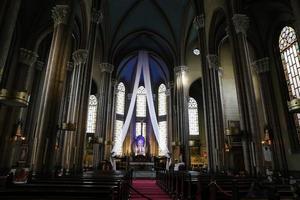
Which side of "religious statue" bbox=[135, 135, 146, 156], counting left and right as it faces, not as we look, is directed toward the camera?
front

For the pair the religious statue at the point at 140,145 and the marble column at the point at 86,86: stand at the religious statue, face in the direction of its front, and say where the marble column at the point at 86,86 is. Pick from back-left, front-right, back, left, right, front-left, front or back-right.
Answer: front

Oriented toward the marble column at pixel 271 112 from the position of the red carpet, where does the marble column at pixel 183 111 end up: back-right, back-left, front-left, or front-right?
front-left

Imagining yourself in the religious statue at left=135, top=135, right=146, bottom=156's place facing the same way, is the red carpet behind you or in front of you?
in front

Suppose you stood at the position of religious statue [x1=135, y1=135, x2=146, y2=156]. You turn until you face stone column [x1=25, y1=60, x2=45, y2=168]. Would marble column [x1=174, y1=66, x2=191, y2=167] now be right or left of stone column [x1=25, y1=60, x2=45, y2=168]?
left

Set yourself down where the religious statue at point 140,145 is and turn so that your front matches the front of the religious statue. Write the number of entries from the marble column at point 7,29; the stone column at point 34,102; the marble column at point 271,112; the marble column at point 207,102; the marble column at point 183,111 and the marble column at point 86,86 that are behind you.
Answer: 0

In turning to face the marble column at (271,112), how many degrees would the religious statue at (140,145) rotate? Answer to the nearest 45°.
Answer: approximately 45° to its left

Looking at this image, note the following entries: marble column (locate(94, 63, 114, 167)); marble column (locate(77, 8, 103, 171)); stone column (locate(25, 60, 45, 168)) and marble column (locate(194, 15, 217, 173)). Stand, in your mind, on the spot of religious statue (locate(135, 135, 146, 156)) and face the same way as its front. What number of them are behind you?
0

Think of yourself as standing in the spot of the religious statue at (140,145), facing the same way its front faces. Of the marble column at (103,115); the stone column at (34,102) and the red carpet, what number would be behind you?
0

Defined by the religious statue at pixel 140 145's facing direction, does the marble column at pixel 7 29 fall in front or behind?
in front

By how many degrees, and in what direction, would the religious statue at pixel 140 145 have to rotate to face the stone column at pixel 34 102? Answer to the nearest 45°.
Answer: approximately 45° to its right

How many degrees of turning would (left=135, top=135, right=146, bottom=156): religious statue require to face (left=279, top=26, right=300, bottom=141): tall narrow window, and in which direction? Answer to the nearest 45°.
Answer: approximately 45° to its left

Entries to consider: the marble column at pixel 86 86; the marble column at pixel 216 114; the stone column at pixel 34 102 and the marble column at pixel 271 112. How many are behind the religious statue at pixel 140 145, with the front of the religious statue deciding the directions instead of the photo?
0

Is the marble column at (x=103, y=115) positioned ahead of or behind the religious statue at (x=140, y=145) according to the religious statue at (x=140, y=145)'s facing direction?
ahead

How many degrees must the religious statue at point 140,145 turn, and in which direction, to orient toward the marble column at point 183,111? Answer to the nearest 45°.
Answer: approximately 45° to its left
